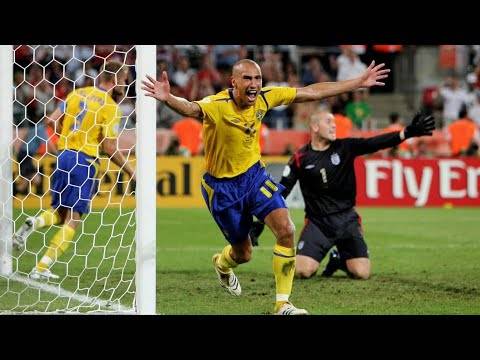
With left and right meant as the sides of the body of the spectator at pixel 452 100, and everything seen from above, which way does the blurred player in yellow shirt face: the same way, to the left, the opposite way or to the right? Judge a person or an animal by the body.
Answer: the opposite way

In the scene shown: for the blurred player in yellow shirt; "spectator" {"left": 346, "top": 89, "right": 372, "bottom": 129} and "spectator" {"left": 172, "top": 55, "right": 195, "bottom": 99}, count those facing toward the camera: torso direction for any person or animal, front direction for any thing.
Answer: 2

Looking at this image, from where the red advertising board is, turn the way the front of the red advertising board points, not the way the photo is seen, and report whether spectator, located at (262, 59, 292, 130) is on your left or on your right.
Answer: on your right

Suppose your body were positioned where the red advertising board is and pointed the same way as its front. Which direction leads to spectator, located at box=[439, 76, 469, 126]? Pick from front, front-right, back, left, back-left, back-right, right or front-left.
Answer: back

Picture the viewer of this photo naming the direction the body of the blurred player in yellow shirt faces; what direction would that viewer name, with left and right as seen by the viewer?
facing away from the viewer and to the right of the viewer

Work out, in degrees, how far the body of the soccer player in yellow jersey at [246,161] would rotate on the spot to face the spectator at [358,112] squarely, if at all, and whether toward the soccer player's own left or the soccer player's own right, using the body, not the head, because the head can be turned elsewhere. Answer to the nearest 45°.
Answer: approximately 135° to the soccer player's own left

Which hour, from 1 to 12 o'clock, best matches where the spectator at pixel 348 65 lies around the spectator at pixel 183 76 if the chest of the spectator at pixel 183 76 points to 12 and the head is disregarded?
the spectator at pixel 348 65 is roughly at 9 o'clock from the spectator at pixel 183 76.

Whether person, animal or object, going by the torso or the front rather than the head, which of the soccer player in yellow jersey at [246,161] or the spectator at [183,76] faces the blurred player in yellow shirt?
the spectator

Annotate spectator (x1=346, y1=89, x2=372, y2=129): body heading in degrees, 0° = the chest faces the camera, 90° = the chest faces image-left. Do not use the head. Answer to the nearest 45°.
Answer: approximately 0°
